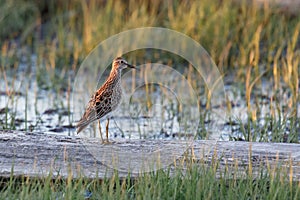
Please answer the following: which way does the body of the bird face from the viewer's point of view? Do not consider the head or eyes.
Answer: to the viewer's right
